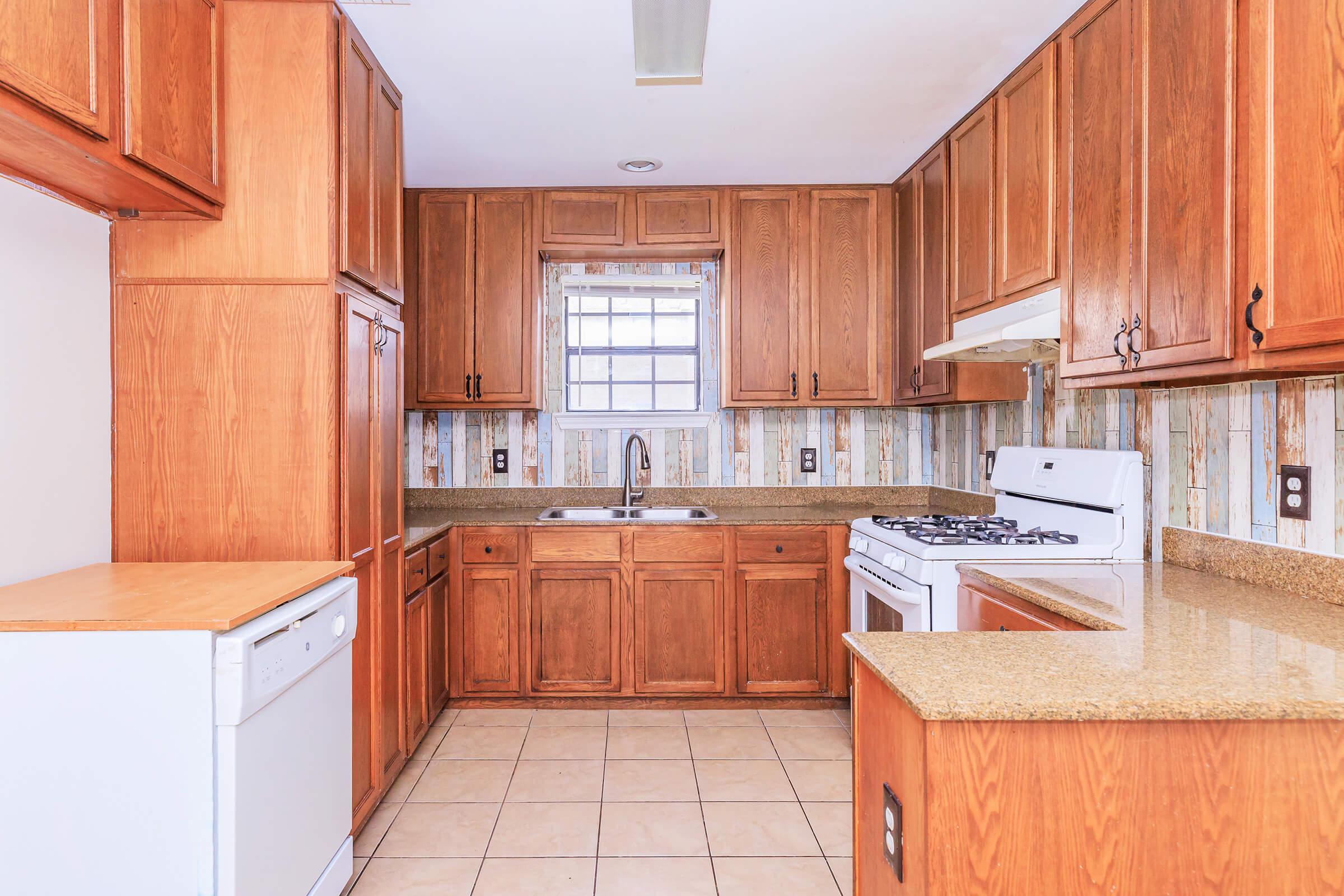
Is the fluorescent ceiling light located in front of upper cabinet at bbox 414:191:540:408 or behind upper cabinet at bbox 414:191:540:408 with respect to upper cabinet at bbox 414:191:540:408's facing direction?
in front

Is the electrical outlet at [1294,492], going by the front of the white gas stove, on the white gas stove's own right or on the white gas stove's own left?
on the white gas stove's own left

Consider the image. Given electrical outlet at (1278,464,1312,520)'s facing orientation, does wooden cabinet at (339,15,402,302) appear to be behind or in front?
in front

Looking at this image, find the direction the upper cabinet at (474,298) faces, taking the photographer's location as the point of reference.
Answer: facing the viewer

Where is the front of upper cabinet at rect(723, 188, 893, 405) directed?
toward the camera

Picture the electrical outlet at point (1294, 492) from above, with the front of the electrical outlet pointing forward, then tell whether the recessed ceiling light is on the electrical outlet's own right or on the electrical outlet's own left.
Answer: on the electrical outlet's own right

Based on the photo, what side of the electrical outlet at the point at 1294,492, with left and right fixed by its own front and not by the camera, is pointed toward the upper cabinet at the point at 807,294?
right

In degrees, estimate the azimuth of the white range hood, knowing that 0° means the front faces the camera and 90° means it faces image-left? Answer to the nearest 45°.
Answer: approximately 45°

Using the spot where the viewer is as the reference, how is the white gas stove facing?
facing the viewer and to the left of the viewer

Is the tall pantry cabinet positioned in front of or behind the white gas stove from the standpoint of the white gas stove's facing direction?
in front

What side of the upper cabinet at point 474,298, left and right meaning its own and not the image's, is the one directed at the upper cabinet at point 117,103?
front

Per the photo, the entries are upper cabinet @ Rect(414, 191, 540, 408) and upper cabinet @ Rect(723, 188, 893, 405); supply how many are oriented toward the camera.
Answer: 2

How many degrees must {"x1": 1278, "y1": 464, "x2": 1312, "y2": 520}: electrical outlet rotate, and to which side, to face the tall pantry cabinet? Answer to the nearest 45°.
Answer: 0° — it already faces it

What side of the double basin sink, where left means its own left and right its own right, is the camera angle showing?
front

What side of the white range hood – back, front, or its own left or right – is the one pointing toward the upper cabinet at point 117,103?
front

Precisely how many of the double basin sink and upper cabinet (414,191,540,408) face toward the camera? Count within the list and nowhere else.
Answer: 2
